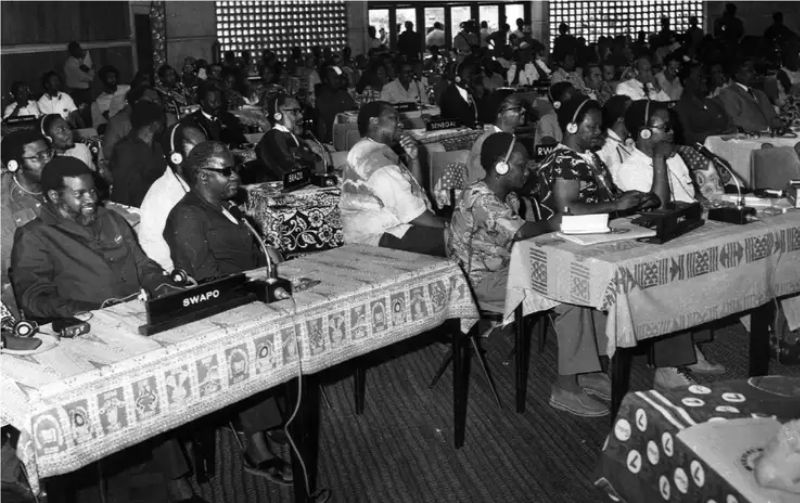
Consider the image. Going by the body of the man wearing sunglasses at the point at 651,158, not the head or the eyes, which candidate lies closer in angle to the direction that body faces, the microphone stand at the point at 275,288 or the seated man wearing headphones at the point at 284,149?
the microphone stand

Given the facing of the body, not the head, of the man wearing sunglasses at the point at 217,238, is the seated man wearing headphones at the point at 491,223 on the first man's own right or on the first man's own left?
on the first man's own left

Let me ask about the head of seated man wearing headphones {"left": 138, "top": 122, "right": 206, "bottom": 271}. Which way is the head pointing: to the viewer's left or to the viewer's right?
to the viewer's right

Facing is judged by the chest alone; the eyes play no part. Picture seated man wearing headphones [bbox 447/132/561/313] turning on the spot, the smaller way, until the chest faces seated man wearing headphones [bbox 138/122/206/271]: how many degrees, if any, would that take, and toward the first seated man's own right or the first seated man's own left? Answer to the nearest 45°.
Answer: approximately 180°

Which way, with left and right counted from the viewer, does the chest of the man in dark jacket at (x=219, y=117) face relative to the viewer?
facing the viewer and to the right of the viewer

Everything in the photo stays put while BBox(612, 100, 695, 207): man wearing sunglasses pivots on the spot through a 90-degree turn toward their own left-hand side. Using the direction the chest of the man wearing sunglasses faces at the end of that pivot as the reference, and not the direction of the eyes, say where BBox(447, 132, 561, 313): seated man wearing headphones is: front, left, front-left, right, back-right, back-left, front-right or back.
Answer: back

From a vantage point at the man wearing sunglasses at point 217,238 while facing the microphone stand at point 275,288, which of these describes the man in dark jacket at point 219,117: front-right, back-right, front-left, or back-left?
back-left

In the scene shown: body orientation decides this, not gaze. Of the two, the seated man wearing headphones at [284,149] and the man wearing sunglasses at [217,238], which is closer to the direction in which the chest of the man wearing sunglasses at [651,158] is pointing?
the man wearing sunglasses

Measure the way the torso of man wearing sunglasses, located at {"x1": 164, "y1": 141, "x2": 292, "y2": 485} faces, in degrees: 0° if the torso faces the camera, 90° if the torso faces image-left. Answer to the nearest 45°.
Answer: approximately 315°

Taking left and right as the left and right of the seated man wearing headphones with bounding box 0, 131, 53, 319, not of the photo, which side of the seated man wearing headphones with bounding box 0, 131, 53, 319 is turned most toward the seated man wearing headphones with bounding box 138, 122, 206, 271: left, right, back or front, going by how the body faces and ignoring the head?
front

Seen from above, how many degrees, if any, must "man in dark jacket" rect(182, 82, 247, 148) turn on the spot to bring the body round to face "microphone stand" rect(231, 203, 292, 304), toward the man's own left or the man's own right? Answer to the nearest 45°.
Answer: approximately 45° to the man's own right
